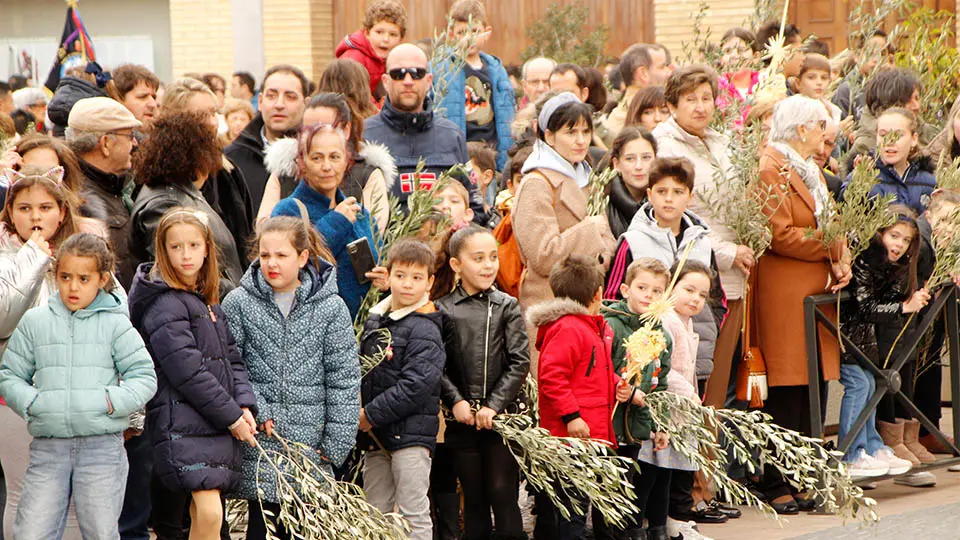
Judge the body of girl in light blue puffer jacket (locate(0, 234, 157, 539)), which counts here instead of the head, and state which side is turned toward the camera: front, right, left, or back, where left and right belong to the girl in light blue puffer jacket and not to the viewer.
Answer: front

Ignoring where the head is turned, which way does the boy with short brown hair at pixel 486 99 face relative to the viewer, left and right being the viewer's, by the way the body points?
facing the viewer

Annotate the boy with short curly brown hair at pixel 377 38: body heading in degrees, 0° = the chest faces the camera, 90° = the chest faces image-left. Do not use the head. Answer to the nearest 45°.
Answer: approximately 315°

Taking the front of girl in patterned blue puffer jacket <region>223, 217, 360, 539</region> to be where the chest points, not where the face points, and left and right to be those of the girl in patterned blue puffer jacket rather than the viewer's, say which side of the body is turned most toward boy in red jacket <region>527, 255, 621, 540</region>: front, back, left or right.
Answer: left

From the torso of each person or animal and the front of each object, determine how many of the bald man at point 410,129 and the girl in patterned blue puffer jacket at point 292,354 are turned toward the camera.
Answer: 2

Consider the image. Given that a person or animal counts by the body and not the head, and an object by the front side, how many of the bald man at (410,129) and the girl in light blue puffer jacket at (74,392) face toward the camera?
2

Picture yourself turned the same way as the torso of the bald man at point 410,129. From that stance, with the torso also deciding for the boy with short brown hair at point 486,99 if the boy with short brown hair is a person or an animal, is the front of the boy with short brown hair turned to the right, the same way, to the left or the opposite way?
the same way

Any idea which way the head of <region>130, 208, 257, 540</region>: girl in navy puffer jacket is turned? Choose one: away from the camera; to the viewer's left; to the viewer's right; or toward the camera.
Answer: toward the camera

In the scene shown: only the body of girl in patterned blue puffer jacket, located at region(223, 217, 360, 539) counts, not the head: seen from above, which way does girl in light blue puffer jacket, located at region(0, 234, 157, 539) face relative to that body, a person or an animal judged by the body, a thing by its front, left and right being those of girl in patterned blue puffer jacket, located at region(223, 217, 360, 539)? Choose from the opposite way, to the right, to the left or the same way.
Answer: the same way

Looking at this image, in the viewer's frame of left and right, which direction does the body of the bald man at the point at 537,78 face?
facing the viewer and to the right of the viewer

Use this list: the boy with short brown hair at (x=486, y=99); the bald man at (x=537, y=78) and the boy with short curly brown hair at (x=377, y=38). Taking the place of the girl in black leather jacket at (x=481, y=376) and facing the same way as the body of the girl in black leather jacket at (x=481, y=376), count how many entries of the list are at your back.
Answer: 3

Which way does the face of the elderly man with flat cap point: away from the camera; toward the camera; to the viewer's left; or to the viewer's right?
to the viewer's right

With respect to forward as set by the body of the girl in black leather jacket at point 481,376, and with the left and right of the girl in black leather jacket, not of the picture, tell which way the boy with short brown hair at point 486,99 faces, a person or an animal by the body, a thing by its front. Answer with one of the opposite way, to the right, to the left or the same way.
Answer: the same way

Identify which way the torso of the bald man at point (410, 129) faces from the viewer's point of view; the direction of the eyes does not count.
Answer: toward the camera

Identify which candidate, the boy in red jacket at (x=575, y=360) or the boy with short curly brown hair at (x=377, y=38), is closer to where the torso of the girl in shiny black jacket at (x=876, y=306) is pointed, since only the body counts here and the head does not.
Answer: the boy in red jacket

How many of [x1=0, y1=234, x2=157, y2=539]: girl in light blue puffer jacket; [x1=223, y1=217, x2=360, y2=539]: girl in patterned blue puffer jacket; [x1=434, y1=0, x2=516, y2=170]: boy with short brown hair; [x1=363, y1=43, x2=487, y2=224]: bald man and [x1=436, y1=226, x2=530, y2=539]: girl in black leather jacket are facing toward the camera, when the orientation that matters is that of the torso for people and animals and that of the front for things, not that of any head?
5

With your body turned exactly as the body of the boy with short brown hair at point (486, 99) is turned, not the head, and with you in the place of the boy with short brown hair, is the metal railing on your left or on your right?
on your left

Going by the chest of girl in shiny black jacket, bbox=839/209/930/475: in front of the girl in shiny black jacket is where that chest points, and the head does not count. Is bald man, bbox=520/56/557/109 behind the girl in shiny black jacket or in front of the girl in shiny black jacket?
behind

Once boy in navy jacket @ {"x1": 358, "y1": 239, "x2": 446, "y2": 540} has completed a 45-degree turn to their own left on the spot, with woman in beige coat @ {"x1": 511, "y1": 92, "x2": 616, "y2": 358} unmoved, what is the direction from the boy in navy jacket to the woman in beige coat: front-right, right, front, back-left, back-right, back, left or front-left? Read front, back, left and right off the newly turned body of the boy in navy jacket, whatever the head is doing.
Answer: back-left
